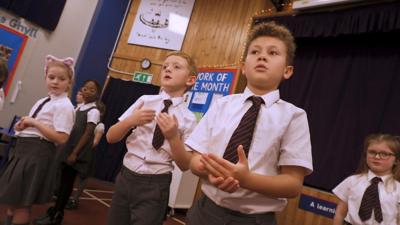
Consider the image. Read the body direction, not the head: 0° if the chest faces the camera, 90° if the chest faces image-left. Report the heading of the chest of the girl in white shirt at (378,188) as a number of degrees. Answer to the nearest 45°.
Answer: approximately 0°

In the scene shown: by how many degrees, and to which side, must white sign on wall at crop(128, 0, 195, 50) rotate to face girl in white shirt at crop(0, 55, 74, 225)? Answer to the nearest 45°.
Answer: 0° — it already faces them

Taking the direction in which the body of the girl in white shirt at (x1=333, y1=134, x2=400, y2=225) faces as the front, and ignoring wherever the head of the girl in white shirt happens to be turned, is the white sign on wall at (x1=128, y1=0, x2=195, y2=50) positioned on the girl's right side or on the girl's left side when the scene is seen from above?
on the girl's right side

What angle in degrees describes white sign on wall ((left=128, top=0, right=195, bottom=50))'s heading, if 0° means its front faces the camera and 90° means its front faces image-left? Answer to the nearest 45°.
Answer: approximately 0°

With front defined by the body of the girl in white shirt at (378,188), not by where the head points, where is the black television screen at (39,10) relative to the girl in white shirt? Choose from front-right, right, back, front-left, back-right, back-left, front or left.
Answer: right

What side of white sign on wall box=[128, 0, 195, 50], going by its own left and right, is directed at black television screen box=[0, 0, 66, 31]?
right

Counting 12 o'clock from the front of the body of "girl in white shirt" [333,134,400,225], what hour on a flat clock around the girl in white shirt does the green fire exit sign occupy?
The green fire exit sign is roughly at 4 o'clock from the girl in white shirt.

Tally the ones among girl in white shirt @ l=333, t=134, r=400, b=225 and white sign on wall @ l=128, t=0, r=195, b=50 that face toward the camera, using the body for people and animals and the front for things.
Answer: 2

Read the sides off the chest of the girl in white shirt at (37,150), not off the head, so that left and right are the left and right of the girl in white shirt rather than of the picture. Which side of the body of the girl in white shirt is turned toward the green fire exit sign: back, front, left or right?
back

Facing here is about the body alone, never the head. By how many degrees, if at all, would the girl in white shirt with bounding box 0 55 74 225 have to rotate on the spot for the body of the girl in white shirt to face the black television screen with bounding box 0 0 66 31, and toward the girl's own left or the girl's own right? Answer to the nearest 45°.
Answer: approximately 135° to the girl's own right
